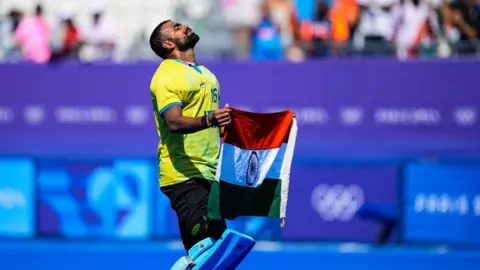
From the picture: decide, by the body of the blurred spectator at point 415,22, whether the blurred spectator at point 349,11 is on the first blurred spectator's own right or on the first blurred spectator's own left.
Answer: on the first blurred spectator's own right

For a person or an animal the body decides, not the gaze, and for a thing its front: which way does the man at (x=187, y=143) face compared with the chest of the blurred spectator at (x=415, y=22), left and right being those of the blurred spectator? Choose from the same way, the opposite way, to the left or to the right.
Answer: to the left

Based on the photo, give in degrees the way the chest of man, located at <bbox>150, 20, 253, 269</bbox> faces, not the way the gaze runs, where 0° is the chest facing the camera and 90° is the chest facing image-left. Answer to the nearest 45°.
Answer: approximately 270°

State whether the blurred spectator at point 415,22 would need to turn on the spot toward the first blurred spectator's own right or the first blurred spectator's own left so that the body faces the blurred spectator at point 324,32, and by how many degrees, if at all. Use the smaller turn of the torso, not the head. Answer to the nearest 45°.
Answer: approximately 90° to the first blurred spectator's own right

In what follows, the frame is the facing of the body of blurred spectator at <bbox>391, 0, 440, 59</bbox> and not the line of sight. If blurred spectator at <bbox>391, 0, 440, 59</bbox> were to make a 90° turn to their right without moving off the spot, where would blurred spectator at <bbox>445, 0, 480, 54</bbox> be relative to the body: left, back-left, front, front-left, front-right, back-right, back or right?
back

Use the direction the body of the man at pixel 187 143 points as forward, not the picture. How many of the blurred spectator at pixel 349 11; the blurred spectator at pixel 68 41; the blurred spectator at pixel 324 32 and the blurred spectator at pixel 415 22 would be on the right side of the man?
0

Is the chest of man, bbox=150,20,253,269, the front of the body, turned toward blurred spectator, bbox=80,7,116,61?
no

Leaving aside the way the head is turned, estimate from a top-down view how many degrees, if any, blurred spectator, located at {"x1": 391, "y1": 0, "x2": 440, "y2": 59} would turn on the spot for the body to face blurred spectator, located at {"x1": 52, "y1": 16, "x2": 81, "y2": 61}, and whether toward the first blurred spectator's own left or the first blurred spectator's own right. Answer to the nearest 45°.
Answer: approximately 90° to the first blurred spectator's own right

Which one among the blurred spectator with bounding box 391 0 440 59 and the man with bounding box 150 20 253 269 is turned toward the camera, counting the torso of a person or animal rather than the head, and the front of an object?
the blurred spectator

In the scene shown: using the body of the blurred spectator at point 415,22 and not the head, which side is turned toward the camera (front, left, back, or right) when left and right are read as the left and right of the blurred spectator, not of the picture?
front

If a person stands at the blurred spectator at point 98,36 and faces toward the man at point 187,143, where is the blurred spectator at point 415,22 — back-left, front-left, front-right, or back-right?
front-left

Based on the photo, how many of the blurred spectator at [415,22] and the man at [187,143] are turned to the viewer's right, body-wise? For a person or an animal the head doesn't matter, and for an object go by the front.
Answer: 1
